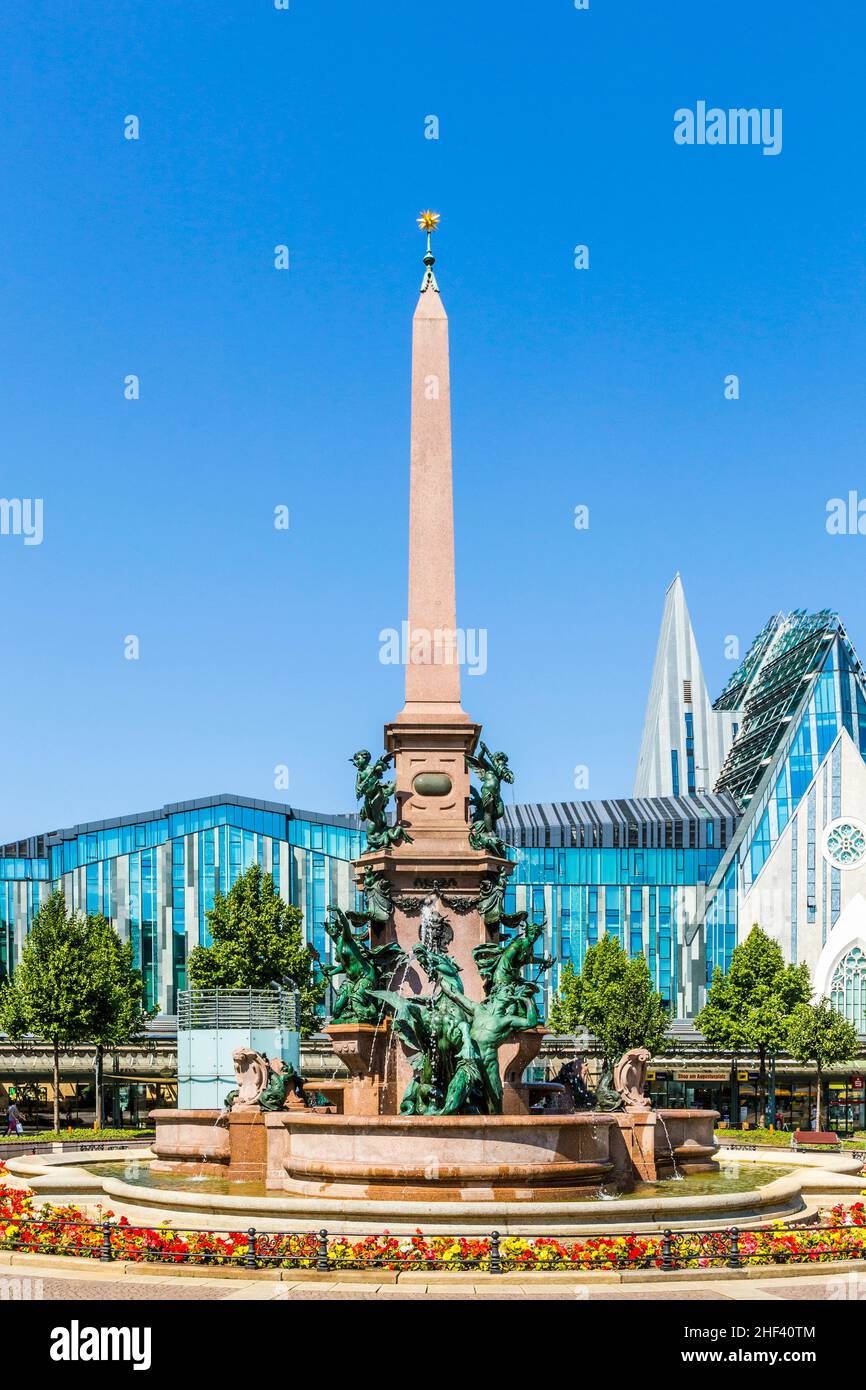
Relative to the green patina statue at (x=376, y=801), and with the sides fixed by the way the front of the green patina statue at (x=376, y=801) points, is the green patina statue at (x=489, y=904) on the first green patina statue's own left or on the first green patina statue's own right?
on the first green patina statue's own left

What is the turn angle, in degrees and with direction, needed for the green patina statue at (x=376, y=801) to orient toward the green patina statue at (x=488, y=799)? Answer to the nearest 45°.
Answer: approximately 135° to its left

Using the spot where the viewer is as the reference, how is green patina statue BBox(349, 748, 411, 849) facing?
facing the viewer and to the left of the viewer

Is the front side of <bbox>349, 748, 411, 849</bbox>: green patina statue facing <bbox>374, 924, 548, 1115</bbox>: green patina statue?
no
